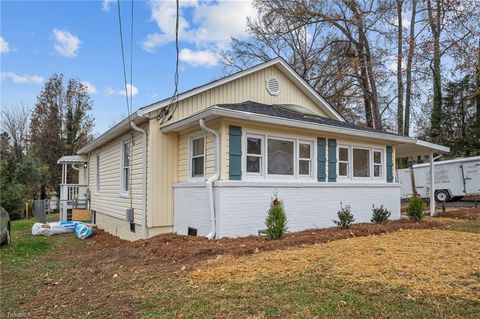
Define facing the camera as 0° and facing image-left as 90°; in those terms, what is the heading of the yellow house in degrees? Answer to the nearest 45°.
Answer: approximately 315°

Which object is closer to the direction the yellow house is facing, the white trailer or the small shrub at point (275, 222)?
the small shrub

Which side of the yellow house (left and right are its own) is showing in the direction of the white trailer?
left

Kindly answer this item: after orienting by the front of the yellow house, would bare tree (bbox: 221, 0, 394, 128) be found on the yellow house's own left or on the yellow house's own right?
on the yellow house's own left

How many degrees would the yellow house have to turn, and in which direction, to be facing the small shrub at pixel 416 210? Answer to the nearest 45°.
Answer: approximately 45° to its left

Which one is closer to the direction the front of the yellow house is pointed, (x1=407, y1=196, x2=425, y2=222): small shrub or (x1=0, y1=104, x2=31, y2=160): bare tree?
the small shrub

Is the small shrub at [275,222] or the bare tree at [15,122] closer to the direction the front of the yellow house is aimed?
the small shrub

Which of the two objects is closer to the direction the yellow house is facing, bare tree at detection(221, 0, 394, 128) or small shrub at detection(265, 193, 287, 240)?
the small shrub

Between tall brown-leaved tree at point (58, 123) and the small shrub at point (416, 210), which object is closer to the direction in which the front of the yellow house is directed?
the small shrub
